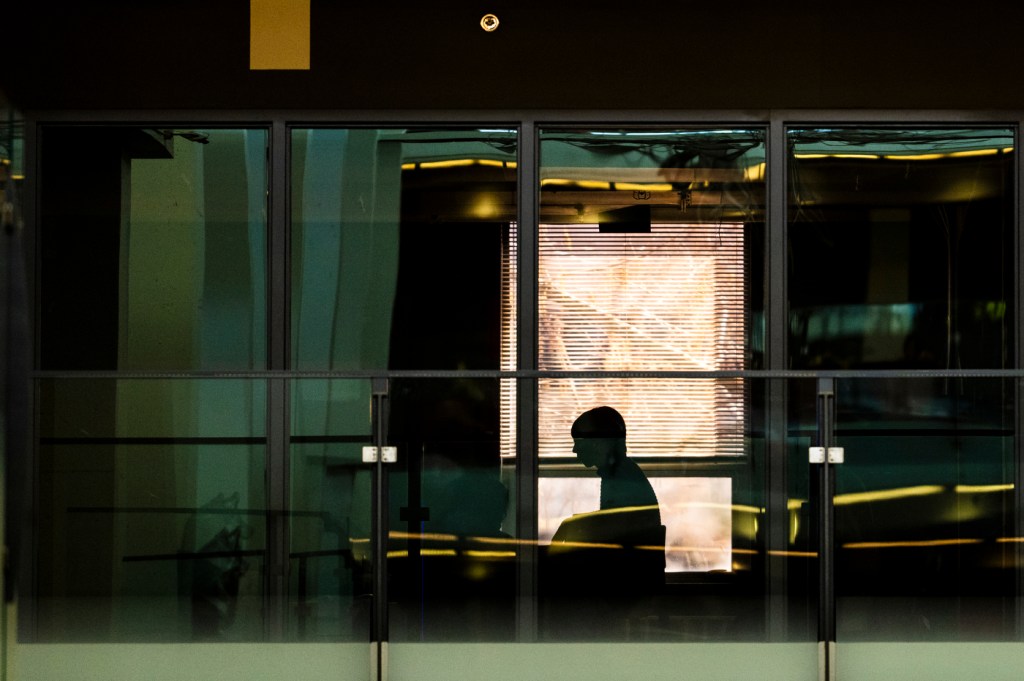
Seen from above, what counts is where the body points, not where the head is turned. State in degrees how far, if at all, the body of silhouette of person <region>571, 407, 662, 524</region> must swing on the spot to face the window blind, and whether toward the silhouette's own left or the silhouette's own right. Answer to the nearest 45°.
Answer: approximately 90° to the silhouette's own right

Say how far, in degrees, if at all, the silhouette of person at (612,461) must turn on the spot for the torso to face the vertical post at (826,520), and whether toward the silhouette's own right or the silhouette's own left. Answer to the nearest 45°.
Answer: approximately 180°

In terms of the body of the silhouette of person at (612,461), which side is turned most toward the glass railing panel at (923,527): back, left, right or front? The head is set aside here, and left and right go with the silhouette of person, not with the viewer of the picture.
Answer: back

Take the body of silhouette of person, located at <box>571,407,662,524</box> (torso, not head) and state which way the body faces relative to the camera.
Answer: to the viewer's left
